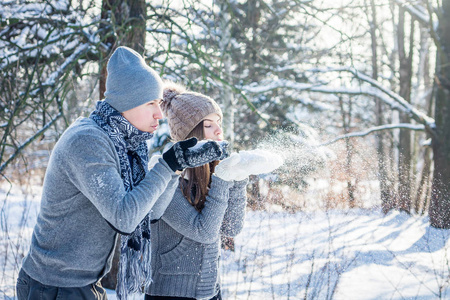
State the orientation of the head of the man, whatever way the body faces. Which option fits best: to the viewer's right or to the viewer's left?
to the viewer's right

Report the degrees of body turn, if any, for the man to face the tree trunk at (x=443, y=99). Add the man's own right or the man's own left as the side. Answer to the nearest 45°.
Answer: approximately 45° to the man's own left

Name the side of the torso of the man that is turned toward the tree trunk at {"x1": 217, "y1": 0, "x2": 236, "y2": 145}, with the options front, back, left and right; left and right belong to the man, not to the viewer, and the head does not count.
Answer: left

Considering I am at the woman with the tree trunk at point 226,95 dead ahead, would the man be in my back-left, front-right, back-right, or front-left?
back-left

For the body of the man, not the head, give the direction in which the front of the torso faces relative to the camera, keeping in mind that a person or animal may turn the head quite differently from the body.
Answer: to the viewer's right
